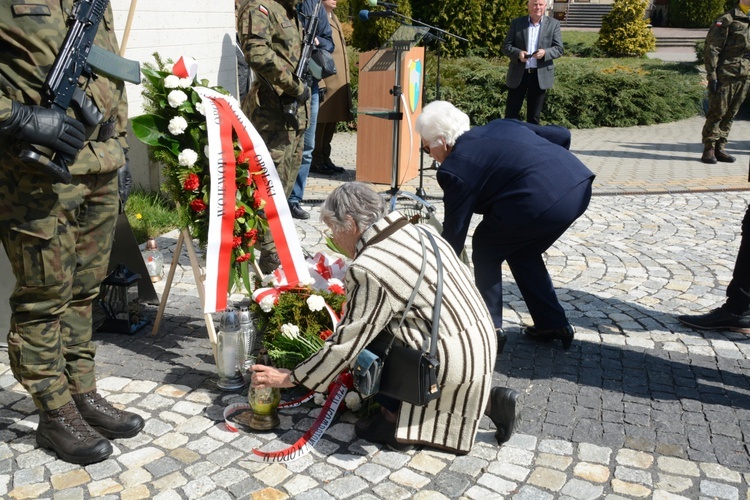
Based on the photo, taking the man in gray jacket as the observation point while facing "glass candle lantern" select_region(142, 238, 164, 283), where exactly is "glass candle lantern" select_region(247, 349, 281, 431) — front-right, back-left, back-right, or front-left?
front-left

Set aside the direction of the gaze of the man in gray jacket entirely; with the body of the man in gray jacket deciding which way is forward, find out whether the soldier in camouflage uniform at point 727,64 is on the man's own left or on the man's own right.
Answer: on the man's own left

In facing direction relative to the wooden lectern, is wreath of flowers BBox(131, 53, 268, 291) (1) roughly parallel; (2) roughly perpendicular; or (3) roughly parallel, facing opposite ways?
roughly parallel

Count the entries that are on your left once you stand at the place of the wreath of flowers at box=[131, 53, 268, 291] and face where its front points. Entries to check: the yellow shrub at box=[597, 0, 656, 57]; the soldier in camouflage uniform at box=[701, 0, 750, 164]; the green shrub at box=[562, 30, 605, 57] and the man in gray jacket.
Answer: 4

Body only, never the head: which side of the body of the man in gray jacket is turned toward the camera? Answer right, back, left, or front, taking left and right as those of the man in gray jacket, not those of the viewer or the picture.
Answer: front

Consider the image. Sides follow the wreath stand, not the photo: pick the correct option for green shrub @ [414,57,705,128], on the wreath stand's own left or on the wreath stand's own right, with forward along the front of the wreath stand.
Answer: on the wreath stand's own left

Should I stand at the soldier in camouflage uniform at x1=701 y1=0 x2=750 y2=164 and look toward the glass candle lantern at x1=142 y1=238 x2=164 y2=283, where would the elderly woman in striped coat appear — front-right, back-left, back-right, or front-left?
front-left

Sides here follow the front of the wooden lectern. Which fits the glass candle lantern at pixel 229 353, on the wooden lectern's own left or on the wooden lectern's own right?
on the wooden lectern's own right

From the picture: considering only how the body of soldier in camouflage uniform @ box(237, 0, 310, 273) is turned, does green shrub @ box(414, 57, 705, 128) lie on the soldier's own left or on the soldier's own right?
on the soldier's own left

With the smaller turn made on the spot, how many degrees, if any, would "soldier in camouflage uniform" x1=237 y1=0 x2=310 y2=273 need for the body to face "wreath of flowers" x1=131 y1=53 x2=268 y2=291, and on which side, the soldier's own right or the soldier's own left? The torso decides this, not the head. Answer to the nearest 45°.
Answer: approximately 45° to the soldier's own right

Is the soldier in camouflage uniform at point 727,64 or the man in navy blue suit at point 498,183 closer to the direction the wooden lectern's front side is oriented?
the man in navy blue suit

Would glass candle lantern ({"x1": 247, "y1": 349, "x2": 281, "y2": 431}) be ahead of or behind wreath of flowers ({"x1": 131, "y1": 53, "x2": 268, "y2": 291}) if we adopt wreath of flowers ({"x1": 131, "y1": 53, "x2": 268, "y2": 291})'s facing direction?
ahead

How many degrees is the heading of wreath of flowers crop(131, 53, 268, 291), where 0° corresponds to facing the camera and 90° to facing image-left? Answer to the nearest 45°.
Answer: approximately 315°

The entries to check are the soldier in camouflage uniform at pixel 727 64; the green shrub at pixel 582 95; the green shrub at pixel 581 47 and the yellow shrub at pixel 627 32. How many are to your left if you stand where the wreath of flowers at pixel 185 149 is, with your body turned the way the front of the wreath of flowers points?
4

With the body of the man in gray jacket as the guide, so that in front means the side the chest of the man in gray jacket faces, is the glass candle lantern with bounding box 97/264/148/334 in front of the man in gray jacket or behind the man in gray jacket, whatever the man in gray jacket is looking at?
in front

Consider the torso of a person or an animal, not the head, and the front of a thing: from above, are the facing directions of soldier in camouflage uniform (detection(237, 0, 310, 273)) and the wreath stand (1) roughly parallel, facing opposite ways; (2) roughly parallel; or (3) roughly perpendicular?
roughly parallel

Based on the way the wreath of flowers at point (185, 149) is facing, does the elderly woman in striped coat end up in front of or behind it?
in front

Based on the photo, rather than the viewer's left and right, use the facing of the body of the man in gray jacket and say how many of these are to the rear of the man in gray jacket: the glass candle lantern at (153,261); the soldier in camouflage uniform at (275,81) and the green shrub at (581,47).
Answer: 1

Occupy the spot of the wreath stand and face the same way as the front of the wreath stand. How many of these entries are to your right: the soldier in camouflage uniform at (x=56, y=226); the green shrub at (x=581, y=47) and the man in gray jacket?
1

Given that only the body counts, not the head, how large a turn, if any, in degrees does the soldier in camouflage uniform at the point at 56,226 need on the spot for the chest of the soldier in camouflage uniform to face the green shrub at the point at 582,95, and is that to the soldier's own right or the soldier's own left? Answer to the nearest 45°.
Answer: approximately 90° to the soldier's own left
